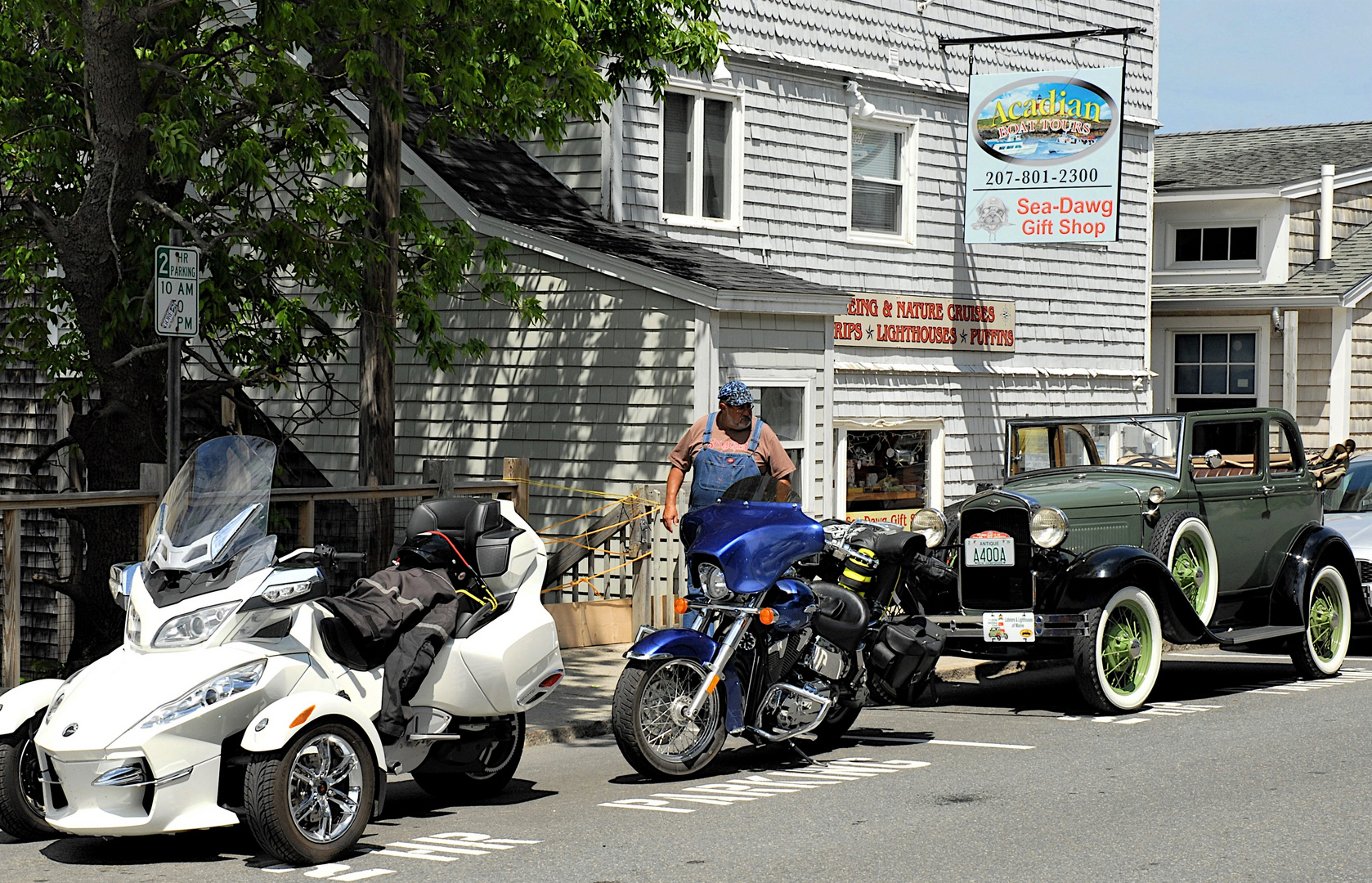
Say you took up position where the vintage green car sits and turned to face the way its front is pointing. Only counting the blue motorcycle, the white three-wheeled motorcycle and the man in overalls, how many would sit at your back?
0

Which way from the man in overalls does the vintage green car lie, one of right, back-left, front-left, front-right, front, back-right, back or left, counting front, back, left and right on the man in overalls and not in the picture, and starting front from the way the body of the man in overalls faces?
left

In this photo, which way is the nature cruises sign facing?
toward the camera

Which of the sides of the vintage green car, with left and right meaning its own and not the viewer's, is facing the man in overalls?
front

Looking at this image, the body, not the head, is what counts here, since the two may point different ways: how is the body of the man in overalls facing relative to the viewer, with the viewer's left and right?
facing the viewer

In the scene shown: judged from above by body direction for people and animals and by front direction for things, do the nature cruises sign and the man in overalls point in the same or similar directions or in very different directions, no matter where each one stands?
same or similar directions

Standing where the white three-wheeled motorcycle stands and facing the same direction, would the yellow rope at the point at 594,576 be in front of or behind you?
behind

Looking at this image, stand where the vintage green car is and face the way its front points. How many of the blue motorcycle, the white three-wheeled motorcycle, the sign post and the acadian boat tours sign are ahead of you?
3

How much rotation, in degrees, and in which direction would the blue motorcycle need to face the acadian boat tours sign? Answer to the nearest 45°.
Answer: approximately 135° to its right

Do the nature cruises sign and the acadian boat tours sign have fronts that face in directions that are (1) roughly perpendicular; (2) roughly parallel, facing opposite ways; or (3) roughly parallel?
roughly parallel

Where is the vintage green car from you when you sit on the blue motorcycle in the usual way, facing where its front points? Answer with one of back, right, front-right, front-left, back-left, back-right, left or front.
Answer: back

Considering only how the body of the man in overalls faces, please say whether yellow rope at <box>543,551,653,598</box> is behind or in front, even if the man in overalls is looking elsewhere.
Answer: behind

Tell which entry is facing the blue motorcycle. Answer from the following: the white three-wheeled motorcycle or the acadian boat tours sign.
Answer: the acadian boat tours sign

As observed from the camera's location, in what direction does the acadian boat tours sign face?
facing the viewer

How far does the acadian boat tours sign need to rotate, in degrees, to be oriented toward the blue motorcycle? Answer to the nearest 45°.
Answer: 0° — it already faces it

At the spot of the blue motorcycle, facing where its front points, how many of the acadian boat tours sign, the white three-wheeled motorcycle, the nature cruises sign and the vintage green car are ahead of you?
1

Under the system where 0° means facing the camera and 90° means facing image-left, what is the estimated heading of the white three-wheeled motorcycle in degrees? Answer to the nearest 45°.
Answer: approximately 45°
